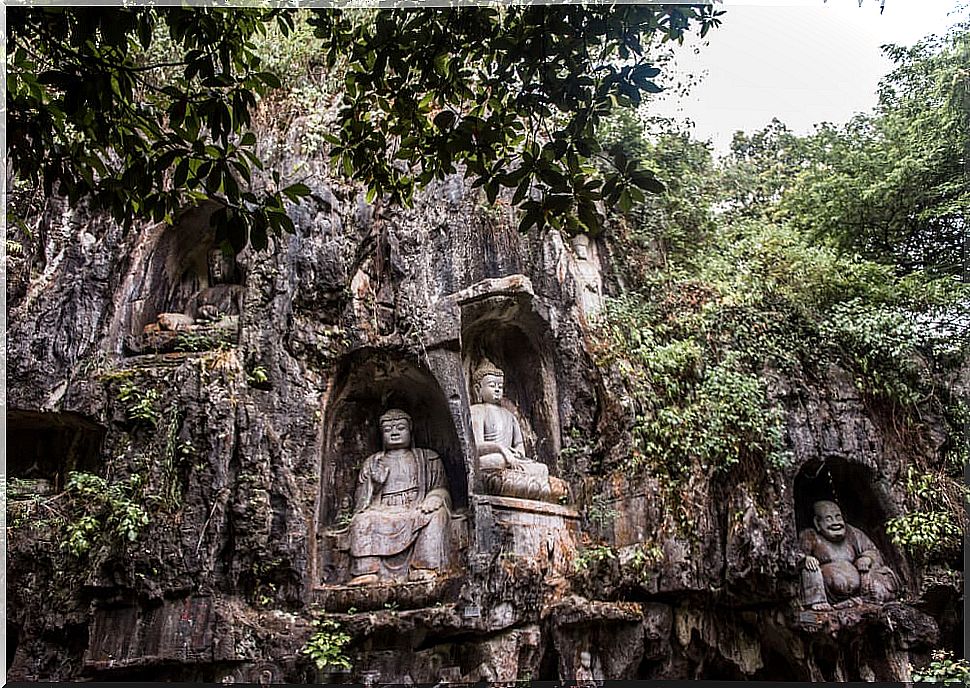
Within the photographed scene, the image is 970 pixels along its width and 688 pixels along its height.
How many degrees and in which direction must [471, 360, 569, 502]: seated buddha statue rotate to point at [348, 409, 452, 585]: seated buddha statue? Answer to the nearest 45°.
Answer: approximately 135° to its right

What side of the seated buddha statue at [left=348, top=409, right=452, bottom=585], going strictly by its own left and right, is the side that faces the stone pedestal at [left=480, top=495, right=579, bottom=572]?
left

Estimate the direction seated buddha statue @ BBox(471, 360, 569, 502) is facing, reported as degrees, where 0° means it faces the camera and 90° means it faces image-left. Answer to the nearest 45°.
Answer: approximately 315°

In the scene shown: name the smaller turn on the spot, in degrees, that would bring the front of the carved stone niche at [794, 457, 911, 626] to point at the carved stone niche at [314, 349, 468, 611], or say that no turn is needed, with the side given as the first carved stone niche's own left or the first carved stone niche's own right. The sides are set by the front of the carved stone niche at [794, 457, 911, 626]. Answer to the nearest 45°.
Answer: approximately 90° to the first carved stone niche's own right

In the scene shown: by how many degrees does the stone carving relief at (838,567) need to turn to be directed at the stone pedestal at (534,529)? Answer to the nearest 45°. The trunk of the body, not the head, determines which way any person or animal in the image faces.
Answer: approximately 90° to its right

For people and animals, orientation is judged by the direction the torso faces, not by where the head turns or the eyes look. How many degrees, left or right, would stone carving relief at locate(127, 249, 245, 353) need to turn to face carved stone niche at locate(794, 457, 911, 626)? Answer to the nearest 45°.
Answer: approximately 135° to its left

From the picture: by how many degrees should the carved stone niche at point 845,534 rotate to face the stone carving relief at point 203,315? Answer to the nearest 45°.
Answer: approximately 90° to its right

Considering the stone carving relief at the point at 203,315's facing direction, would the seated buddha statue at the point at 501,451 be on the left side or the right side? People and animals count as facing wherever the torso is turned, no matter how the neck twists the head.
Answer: on its left

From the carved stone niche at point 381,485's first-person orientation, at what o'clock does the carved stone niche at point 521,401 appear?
the carved stone niche at point 521,401 is roughly at 9 o'clock from the carved stone niche at point 381,485.
